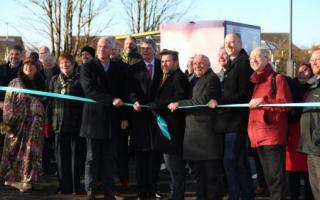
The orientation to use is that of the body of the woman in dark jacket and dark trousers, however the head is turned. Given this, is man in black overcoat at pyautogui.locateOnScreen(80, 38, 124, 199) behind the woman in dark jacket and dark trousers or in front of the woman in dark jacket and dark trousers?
in front

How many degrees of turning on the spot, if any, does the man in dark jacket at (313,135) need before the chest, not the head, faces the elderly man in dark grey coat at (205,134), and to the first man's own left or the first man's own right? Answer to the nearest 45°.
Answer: approximately 45° to the first man's own right

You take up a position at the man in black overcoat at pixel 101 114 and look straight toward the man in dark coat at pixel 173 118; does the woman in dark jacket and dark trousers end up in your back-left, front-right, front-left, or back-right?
back-left

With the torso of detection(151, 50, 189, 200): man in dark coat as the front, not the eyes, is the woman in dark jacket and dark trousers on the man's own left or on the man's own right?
on the man's own right

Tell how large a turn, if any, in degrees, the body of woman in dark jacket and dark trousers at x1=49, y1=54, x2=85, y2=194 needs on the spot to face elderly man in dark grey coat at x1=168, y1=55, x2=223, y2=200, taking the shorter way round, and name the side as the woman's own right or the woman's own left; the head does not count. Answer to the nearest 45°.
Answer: approximately 45° to the woman's own left

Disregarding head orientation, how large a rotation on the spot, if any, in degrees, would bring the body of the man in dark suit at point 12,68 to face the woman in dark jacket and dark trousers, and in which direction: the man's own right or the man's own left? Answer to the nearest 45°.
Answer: approximately 45° to the man's own left

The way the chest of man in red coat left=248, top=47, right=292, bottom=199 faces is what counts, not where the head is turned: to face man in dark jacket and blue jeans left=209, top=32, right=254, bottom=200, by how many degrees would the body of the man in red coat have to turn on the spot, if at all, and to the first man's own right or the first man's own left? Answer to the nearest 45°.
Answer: approximately 90° to the first man's own right

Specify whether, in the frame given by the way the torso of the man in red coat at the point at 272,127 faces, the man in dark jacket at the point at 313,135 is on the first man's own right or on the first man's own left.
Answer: on the first man's own left

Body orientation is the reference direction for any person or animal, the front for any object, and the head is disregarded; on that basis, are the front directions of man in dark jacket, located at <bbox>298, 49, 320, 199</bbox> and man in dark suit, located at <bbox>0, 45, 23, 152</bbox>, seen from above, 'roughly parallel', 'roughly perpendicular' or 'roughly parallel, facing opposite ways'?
roughly perpendicular

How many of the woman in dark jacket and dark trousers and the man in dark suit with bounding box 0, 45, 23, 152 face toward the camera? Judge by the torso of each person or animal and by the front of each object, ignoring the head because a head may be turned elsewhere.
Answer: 2

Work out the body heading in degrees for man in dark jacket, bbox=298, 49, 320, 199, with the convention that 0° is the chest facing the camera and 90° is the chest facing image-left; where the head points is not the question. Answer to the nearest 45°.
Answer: approximately 45°
